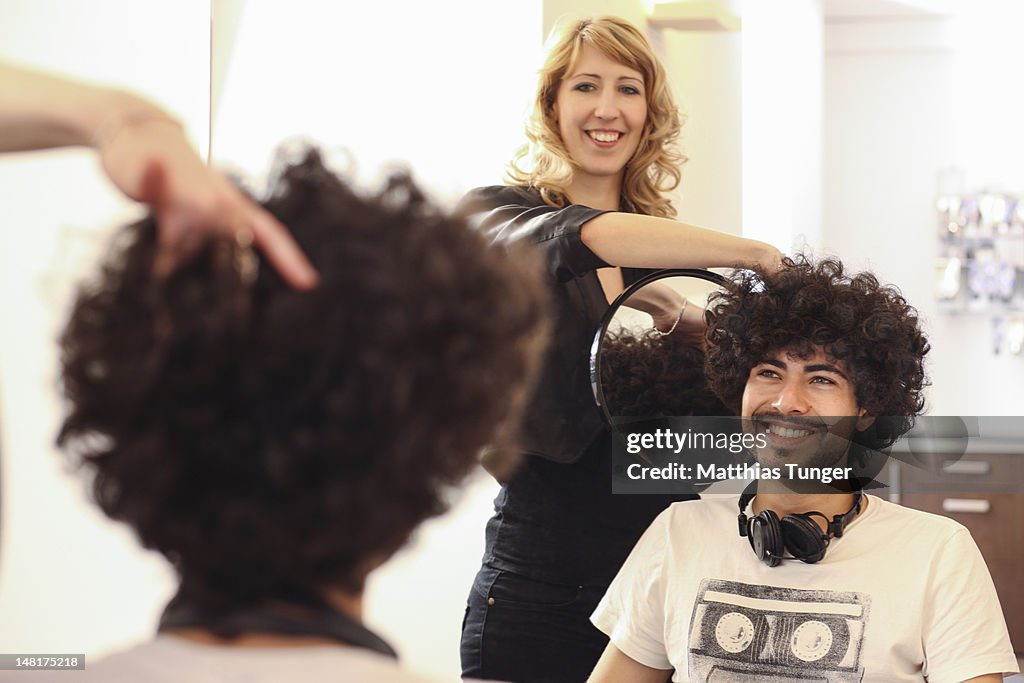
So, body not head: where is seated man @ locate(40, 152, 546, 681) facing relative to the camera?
away from the camera

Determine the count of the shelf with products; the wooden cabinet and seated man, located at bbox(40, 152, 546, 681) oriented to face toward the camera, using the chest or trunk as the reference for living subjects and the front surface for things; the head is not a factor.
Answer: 2

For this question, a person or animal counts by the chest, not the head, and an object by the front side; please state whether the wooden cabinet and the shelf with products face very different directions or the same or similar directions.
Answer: same or similar directions

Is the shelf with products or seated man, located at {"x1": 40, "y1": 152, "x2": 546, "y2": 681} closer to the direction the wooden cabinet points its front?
the seated man

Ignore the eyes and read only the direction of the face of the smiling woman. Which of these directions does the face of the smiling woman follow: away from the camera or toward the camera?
toward the camera

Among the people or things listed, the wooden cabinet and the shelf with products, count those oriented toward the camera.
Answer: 2

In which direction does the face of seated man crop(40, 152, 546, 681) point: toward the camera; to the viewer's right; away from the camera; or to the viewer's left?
away from the camera

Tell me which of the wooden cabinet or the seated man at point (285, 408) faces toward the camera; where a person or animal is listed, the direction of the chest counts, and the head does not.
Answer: the wooden cabinet

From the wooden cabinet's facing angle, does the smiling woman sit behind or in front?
in front

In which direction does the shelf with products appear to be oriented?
toward the camera

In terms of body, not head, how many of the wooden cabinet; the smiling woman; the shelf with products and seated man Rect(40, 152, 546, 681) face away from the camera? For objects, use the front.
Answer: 1

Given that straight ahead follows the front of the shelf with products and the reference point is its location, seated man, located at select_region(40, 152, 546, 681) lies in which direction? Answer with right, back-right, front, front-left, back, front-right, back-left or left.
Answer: front

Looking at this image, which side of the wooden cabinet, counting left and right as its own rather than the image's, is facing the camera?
front

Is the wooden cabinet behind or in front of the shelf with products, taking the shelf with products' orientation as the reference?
in front

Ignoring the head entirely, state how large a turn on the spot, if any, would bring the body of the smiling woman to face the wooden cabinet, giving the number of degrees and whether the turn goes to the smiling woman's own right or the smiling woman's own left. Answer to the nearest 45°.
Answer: approximately 90° to the smiling woman's own left

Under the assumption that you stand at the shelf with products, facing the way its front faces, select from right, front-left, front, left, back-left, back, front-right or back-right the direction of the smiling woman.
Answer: front
